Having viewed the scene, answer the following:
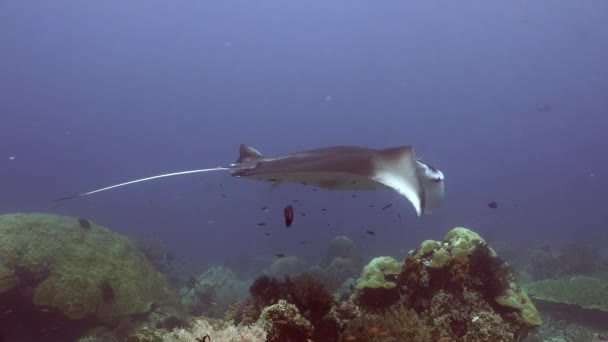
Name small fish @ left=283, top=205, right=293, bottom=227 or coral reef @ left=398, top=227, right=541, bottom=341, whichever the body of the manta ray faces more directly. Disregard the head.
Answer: the coral reef

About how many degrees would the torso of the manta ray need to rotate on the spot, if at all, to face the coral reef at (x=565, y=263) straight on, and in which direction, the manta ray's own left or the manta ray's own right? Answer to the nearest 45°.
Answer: approximately 45° to the manta ray's own left

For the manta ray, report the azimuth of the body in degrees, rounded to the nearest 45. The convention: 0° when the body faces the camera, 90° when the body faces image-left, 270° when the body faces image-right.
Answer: approximately 270°

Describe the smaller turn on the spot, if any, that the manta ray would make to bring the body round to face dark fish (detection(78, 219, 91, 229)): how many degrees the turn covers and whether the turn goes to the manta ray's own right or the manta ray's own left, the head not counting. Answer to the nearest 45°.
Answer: approximately 135° to the manta ray's own left

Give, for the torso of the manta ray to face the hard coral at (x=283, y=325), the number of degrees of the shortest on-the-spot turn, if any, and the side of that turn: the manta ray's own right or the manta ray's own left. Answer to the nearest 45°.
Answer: approximately 135° to the manta ray's own right
